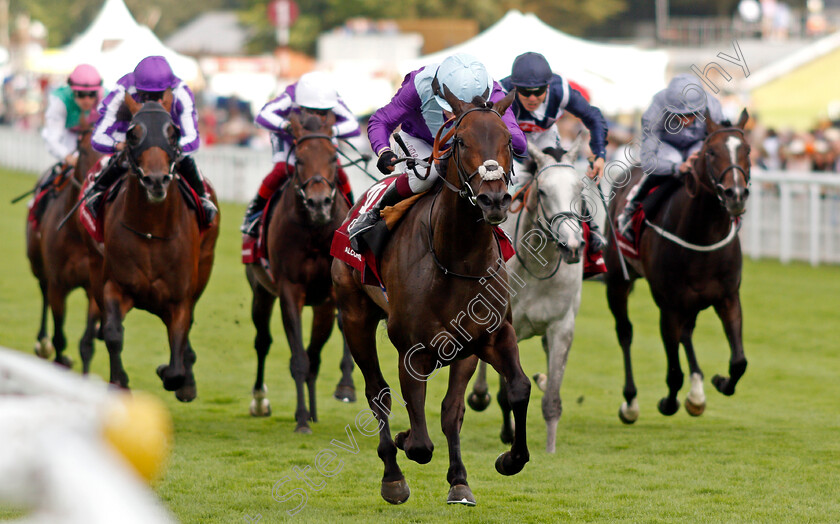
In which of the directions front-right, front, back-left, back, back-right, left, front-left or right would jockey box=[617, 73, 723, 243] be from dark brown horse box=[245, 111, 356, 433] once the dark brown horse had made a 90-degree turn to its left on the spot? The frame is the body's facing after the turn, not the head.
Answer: front

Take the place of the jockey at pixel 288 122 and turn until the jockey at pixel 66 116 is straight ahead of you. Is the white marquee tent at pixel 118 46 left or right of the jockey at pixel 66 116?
right

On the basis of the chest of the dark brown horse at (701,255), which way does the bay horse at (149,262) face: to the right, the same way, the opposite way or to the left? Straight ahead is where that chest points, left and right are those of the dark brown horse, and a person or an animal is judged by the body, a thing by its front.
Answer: the same way

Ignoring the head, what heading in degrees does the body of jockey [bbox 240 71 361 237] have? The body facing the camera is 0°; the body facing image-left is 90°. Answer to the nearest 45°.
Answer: approximately 0°

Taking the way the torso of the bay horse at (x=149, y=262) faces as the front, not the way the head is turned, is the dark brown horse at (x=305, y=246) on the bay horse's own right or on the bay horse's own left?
on the bay horse's own left

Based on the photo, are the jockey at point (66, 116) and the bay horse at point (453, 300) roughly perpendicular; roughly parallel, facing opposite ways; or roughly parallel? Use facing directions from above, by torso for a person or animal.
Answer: roughly parallel

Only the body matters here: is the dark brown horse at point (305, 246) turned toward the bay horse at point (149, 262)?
no

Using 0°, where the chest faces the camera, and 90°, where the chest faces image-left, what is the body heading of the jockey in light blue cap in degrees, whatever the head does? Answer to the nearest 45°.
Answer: approximately 315°

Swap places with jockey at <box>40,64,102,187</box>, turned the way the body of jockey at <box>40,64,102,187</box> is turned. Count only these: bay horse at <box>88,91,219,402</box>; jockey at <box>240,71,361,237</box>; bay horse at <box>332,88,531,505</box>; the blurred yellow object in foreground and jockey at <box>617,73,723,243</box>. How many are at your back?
0

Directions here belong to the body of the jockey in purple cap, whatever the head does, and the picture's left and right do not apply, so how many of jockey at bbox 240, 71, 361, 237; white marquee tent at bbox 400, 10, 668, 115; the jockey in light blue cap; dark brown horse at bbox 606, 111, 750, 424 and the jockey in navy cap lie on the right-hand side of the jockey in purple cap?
0

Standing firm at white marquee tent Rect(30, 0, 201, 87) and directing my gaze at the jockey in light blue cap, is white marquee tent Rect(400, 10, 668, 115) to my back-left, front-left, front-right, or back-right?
front-left

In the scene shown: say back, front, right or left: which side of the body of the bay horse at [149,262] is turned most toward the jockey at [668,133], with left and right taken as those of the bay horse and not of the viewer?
left

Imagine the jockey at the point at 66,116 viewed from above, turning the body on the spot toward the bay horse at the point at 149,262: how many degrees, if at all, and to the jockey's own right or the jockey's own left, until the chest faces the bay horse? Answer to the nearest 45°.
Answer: approximately 45° to the jockey's own right

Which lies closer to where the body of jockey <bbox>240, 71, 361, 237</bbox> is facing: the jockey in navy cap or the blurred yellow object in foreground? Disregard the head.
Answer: the blurred yellow object in foreground

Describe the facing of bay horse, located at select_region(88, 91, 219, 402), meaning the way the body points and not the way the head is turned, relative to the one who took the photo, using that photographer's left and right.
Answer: facing the viewer

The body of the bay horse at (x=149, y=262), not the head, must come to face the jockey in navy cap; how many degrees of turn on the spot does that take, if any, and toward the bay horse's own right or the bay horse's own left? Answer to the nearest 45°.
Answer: approximately 90° to the bay horse's own left

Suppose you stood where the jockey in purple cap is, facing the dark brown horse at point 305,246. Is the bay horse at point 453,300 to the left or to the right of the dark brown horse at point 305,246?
right

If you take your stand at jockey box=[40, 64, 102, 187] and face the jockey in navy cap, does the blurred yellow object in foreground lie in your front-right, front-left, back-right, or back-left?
front-right

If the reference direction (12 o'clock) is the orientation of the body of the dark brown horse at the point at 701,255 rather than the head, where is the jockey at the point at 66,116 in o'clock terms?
The jockey is roughly at 5 o'clock from the dark brown horse.

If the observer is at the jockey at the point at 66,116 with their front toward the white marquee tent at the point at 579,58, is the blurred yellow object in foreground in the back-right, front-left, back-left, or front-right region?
back-right

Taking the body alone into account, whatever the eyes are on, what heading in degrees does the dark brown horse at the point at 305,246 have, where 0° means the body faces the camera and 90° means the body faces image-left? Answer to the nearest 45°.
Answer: approximately 0°
